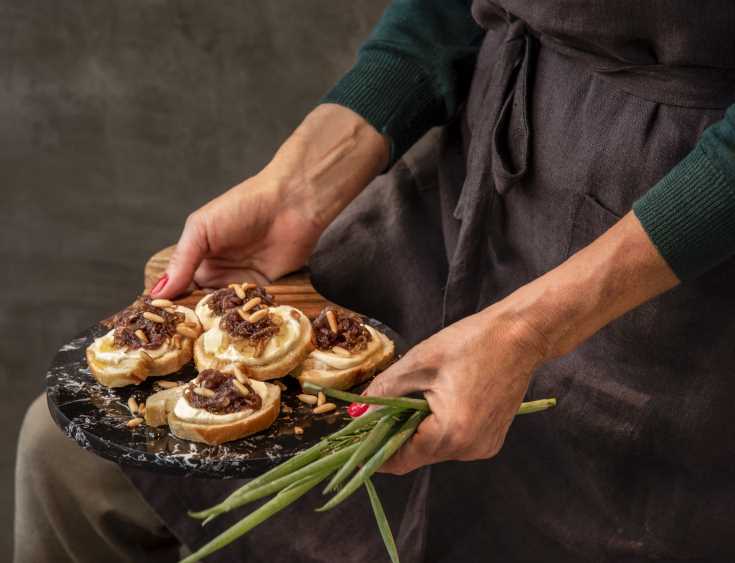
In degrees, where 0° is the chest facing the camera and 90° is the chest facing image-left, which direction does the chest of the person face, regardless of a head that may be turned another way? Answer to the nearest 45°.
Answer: approximately 45°
